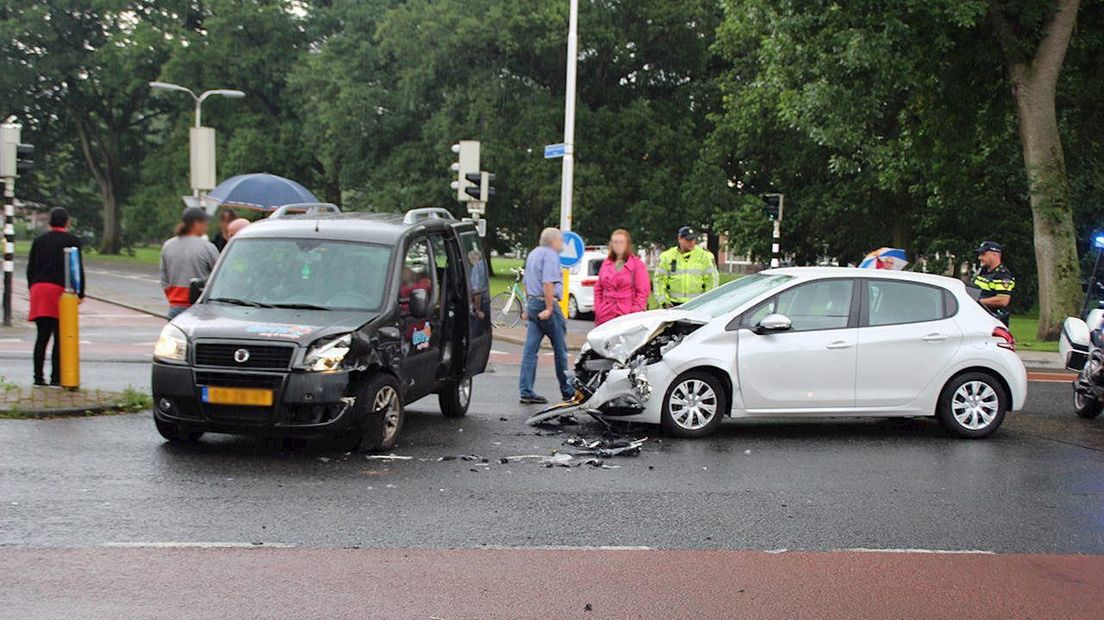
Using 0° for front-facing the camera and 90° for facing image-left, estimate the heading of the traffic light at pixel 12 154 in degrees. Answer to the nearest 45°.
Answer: approximately 270°

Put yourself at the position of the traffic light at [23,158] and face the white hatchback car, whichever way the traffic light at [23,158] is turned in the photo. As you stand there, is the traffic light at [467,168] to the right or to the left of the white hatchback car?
left

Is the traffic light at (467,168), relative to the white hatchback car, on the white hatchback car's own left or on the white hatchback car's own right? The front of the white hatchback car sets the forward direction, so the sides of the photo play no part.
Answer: on the white hatchback car's own right

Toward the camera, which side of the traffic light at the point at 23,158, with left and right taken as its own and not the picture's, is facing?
right

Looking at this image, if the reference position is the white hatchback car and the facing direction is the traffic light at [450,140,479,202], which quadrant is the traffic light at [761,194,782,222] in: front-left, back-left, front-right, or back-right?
front-right

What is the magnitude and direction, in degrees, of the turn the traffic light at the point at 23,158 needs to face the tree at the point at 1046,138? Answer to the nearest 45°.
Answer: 0° — it already faces it

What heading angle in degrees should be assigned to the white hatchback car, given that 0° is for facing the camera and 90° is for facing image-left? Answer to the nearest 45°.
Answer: approximately 90°

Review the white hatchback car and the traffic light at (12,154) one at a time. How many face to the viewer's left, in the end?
1

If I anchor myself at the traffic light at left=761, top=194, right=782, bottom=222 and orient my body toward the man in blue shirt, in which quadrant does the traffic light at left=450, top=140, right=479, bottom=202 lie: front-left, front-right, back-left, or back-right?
front-right

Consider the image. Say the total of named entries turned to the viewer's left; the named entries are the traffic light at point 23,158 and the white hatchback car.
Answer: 1

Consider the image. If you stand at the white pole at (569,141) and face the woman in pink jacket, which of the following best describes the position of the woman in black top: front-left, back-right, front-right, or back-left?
front-right

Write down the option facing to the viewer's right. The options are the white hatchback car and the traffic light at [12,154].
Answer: the traffic light

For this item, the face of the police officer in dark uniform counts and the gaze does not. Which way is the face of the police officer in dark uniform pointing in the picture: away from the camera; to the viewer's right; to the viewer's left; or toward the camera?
to the viewer's left

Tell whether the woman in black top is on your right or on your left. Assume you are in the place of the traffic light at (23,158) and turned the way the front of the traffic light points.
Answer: on your right

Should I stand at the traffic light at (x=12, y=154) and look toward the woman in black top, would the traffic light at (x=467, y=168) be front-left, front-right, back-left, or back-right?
front-left
